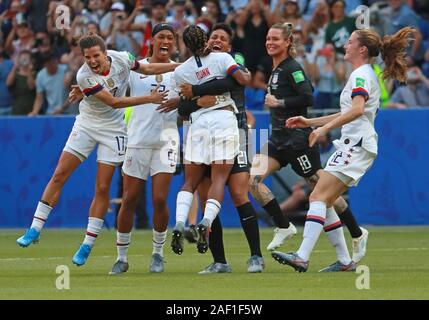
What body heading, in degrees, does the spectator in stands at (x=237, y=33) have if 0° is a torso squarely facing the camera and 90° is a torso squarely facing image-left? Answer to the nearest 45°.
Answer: approximately 0°

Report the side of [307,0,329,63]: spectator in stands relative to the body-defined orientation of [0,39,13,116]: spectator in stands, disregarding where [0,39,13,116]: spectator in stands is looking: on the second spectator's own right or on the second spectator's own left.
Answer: on the second spectator's own left

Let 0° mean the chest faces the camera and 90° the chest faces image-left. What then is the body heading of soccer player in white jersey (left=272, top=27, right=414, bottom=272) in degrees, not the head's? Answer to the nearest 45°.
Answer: approximately 90°

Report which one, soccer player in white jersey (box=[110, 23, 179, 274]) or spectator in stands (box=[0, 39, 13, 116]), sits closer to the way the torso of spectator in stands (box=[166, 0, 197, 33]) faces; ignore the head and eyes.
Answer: the soccer player in white jersey

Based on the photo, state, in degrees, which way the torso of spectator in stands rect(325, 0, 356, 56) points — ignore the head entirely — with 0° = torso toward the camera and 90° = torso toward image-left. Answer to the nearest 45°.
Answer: approximately 0°

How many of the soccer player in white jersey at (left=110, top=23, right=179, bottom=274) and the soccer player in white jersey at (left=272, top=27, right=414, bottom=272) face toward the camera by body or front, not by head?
1

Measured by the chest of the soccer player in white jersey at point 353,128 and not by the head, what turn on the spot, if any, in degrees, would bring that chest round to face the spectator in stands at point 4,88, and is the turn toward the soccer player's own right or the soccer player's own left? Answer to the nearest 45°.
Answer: approximately 45° to the soccer player's own right

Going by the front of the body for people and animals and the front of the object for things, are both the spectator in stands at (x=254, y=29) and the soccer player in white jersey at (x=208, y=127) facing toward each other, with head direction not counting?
yes
